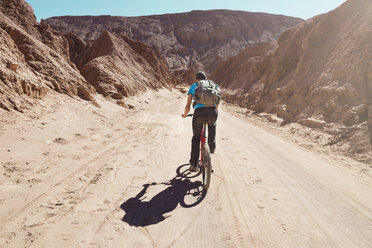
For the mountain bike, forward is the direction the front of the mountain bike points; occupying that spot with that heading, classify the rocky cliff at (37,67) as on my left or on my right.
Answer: on my left

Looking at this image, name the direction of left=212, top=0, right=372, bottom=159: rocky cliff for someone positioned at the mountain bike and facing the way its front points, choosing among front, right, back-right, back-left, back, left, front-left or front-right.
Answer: front-right

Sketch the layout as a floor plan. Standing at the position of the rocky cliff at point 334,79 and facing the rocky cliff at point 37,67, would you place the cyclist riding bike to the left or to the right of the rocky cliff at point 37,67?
left

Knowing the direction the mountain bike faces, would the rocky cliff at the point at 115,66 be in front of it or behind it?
in front

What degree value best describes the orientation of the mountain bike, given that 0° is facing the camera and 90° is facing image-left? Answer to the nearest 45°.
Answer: approximately 180°
